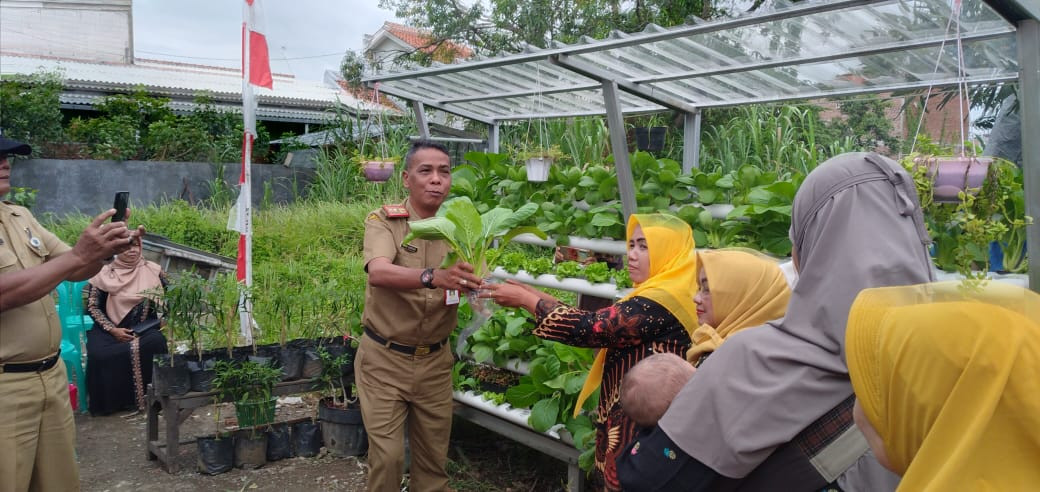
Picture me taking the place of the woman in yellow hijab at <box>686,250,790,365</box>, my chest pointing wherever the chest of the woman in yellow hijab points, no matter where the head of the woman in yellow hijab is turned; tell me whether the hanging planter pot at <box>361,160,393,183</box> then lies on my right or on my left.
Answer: on my right

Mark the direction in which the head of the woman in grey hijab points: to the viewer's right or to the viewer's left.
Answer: to the viewer's left

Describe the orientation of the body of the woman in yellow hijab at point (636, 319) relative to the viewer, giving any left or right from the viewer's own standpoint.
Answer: facing to the left of the viewer

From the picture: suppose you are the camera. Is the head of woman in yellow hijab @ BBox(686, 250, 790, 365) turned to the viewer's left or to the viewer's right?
to the viewer's left

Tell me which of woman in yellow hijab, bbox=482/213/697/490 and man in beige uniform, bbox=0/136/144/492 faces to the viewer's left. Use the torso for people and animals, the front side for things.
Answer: the woman in yellow hijab

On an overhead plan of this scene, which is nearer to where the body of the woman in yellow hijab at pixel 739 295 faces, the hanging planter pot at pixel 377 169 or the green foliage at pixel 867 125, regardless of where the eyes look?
the hanging planter pot

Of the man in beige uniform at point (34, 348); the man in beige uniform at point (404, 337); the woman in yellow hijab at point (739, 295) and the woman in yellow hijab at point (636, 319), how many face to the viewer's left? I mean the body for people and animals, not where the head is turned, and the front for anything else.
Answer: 2

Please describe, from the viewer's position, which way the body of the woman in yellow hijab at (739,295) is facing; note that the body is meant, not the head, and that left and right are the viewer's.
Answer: facing to the left of the viewer

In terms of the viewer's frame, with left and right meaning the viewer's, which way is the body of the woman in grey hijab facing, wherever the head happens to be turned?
facing away from the viewer and to the left of the viewer

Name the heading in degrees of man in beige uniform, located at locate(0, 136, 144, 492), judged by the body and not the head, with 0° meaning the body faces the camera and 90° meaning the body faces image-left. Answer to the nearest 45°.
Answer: approximately 315°
